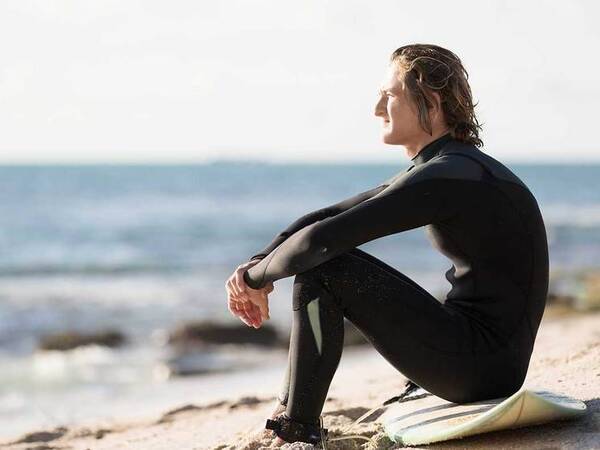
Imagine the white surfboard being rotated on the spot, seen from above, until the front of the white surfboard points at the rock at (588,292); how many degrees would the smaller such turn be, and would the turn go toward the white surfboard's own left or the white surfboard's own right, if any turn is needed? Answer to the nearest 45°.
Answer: approximately 90° to the white surfboard's own left

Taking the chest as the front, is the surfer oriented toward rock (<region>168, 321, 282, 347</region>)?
no

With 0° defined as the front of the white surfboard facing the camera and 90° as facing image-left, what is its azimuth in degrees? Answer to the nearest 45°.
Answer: approximately 270°

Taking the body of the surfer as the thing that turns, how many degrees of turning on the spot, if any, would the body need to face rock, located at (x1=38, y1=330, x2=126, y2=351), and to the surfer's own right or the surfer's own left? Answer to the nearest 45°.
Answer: approximately 45° to the surfer's own right

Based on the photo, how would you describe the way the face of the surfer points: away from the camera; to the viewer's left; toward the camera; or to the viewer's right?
to the viewer's left

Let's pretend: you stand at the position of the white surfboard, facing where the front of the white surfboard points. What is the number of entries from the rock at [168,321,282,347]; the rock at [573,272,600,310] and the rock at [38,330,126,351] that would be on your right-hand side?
0

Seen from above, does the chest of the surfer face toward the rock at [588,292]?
no

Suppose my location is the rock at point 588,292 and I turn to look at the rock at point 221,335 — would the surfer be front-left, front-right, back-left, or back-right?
front-left

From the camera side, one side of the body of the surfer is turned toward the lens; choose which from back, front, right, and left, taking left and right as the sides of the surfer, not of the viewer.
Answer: left
